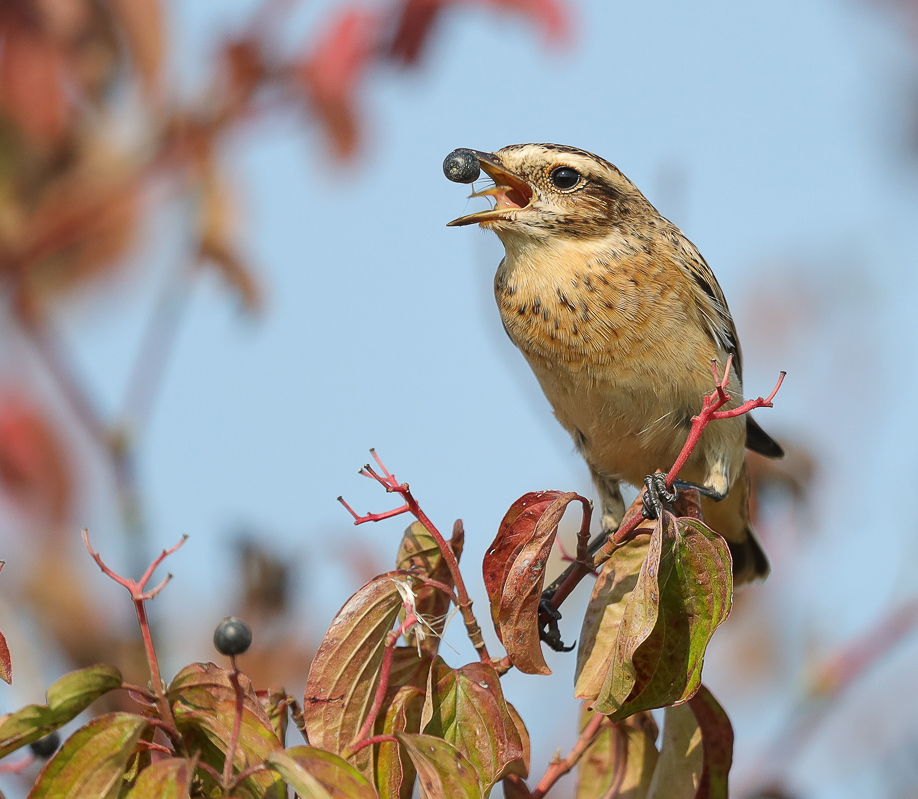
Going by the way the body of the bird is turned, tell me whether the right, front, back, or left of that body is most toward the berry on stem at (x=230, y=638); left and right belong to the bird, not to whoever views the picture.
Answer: front

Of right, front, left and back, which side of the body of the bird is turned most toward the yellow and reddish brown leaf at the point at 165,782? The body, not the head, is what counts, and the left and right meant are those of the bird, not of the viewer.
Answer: front

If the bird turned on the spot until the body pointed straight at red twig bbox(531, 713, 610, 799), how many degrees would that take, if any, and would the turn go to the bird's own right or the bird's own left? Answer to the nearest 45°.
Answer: approximately 45° to the bird's own left

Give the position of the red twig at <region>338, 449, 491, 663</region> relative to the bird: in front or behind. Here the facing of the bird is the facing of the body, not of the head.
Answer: in front

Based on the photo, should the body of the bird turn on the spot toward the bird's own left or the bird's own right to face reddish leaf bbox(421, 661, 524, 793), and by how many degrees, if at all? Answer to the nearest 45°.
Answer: approximately 45° to the bird's own right

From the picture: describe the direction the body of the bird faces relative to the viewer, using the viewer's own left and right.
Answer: facing the viewer and to the left of the viewer

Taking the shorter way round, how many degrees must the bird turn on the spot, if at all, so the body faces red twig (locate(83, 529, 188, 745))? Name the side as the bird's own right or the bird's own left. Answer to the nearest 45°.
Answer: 0° — it already faces it

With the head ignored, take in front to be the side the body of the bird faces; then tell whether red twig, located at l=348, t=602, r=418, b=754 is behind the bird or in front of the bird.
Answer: in front

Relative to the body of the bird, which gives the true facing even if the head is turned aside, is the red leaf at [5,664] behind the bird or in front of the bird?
in front

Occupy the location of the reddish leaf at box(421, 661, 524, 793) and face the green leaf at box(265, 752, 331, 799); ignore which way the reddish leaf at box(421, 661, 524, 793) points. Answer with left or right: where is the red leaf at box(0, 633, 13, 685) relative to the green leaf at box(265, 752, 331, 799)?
right

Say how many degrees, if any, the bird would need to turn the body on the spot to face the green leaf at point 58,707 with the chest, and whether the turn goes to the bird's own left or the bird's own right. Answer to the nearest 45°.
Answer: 0° — it already faces it
